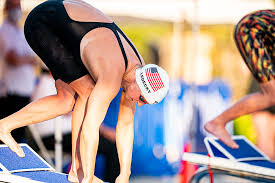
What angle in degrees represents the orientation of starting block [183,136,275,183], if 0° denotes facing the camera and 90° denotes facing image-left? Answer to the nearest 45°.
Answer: approximately 270°

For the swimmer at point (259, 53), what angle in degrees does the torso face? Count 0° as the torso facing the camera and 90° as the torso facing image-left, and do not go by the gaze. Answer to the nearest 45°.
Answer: approximately 270°

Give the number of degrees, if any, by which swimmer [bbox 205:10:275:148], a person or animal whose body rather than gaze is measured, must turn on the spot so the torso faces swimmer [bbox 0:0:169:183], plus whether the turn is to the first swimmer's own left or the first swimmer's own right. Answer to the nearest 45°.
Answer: approximately 135° to the first swimmer's own right

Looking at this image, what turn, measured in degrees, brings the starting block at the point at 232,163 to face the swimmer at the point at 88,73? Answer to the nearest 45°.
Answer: approximately 135° to its right
